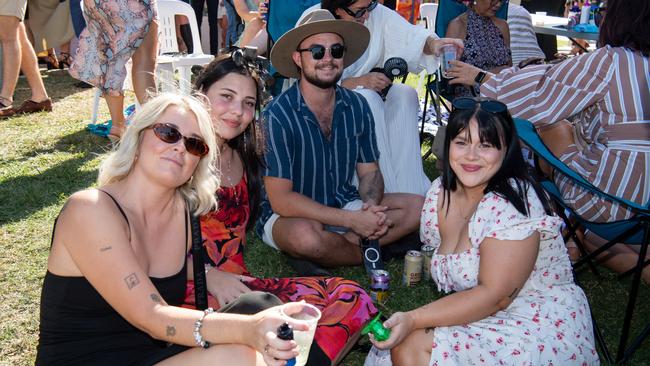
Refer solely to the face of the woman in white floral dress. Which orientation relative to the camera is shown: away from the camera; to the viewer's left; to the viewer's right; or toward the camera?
toward the camera

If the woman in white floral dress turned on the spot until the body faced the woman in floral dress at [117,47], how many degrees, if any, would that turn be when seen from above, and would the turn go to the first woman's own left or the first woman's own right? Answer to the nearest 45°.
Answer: approximately 90° to the first woman's own right

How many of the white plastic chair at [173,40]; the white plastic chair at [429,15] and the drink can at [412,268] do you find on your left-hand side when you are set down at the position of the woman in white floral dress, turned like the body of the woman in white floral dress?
0

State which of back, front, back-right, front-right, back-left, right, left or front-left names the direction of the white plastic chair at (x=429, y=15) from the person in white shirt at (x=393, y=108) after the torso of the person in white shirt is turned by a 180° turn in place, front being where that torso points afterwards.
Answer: front-right

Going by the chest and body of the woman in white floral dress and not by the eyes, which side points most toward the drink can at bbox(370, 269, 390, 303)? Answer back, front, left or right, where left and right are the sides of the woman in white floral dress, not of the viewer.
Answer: right

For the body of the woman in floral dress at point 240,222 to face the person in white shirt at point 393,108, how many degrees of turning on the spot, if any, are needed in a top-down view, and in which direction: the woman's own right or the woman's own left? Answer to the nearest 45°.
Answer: approximately 90° to the woman's own left

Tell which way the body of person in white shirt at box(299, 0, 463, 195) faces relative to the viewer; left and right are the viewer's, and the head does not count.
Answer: facing the viewer and to the right of the viewer

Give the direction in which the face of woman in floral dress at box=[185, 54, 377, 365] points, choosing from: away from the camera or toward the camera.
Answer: toward the camera

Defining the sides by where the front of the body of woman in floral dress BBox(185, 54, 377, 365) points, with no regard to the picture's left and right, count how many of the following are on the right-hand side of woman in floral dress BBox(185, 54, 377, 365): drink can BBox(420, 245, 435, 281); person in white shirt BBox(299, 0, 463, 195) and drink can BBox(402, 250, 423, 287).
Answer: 0

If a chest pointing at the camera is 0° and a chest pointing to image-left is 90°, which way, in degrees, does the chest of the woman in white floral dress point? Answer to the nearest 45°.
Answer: approximately 45°

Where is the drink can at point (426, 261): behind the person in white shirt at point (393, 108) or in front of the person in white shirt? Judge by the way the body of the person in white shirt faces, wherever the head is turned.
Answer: in front

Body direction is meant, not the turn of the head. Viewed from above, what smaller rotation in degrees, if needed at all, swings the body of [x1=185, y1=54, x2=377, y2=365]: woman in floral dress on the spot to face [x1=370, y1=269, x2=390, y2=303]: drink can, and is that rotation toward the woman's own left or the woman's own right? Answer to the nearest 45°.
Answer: approximately 45° to the woman's own left
